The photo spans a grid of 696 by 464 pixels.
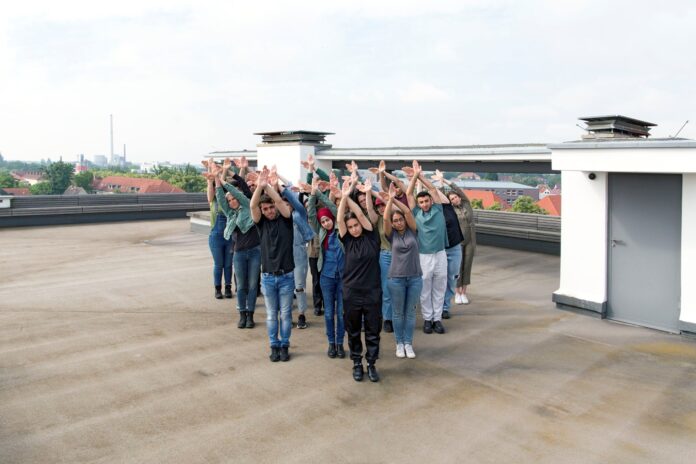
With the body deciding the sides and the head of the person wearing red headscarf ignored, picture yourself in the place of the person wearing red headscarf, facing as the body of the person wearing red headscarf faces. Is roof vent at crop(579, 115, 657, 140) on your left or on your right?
on your left

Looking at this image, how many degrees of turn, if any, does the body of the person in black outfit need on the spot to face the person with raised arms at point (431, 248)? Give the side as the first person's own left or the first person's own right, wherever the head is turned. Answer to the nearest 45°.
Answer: approximately 135° to the first person's own left

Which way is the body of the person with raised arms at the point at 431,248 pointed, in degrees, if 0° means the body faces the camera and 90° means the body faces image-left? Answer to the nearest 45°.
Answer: approximately 0°

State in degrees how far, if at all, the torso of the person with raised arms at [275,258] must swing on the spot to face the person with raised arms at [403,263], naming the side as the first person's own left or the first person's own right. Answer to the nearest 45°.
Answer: approximately 90° to the first person's own left

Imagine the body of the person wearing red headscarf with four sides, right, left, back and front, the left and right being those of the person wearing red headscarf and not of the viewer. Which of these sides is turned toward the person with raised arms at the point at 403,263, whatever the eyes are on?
left

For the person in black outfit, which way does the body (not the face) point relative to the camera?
toward the camera

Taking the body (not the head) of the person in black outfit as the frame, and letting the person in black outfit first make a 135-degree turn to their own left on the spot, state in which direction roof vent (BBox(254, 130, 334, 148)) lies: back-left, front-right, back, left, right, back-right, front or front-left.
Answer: front-left

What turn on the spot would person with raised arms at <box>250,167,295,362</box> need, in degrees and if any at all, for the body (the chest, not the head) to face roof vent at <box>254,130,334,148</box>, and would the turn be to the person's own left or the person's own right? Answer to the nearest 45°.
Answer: approximately 180°
